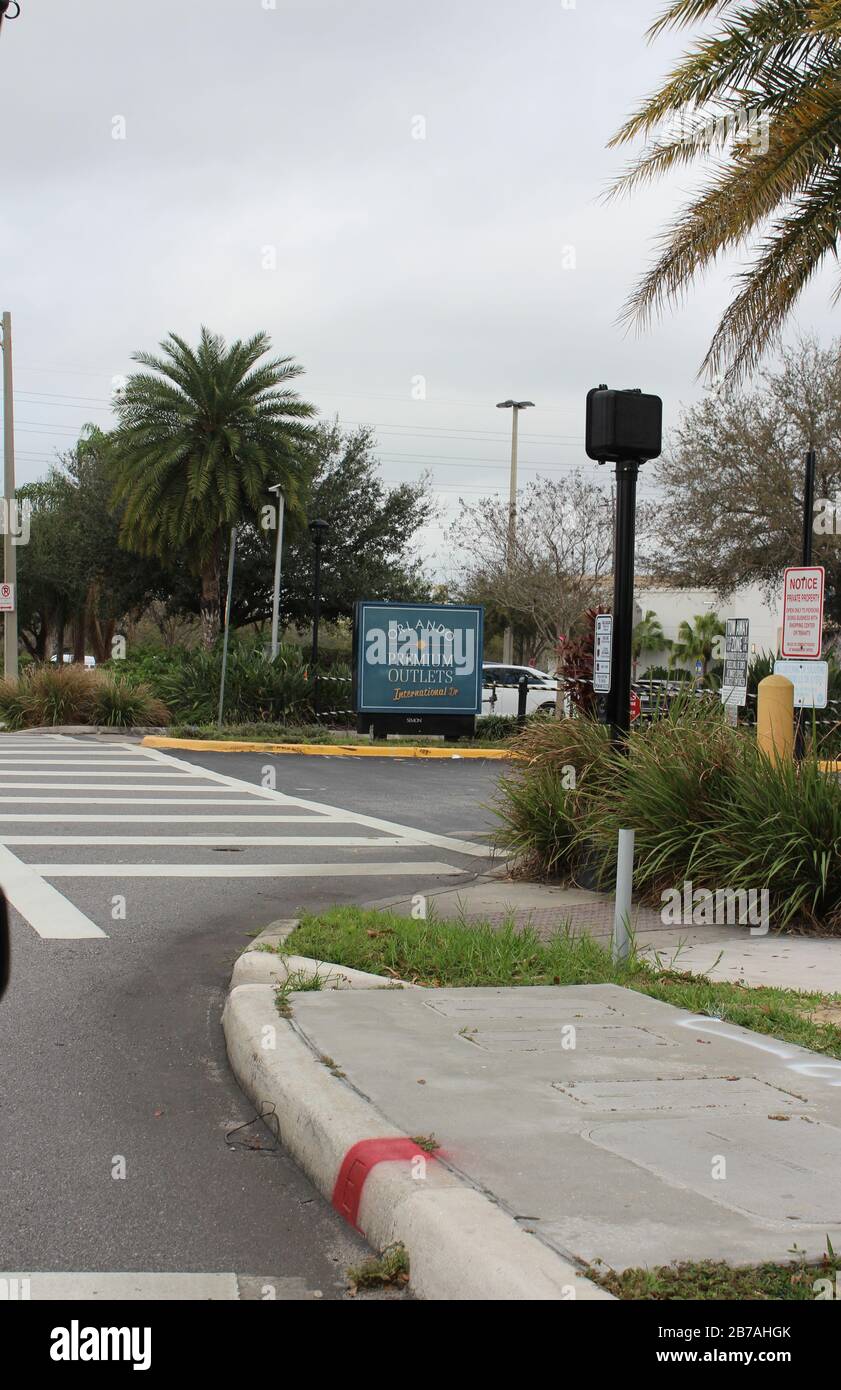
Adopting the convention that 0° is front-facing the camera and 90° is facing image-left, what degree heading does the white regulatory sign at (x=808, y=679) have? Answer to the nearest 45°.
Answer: approximately 0°

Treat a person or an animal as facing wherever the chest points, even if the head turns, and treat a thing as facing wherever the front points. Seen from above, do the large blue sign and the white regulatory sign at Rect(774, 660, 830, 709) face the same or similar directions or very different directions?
same or similar directions

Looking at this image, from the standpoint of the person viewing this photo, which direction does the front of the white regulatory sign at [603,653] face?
facing the viewer

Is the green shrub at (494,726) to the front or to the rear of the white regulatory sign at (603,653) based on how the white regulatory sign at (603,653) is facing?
to the rear

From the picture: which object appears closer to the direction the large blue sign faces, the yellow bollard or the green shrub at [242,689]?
the yellow bollard

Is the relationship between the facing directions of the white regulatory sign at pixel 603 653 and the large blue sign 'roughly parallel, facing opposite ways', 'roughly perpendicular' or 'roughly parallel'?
roughly parallel

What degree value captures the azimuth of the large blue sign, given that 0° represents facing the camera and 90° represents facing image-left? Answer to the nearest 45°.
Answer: approximately 0°

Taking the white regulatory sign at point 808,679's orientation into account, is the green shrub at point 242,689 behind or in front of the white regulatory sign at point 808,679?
behind

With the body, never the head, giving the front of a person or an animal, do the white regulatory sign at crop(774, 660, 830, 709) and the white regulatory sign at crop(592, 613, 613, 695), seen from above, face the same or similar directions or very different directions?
same or similar directions

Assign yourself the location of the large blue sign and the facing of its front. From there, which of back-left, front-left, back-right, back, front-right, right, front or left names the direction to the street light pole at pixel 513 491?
back

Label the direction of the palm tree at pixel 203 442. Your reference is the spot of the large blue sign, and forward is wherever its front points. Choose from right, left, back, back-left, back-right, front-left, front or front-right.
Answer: back-right
